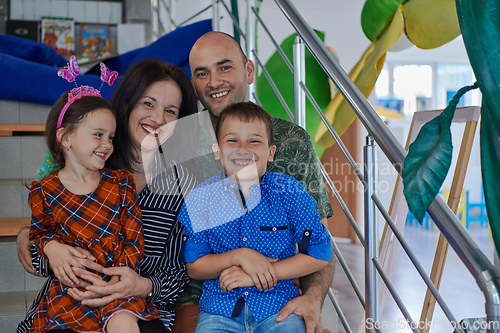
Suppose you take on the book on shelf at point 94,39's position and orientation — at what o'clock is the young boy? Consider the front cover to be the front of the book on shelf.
The young boy is roughly at 12 o'clock from the book on shelf.

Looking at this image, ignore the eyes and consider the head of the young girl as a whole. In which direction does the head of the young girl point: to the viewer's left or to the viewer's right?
to the viewer's right

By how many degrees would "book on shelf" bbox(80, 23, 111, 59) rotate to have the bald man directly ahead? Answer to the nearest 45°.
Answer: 0° — it already faces them

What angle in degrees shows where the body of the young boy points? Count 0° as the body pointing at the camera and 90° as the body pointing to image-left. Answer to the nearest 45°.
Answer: approximately 0°
